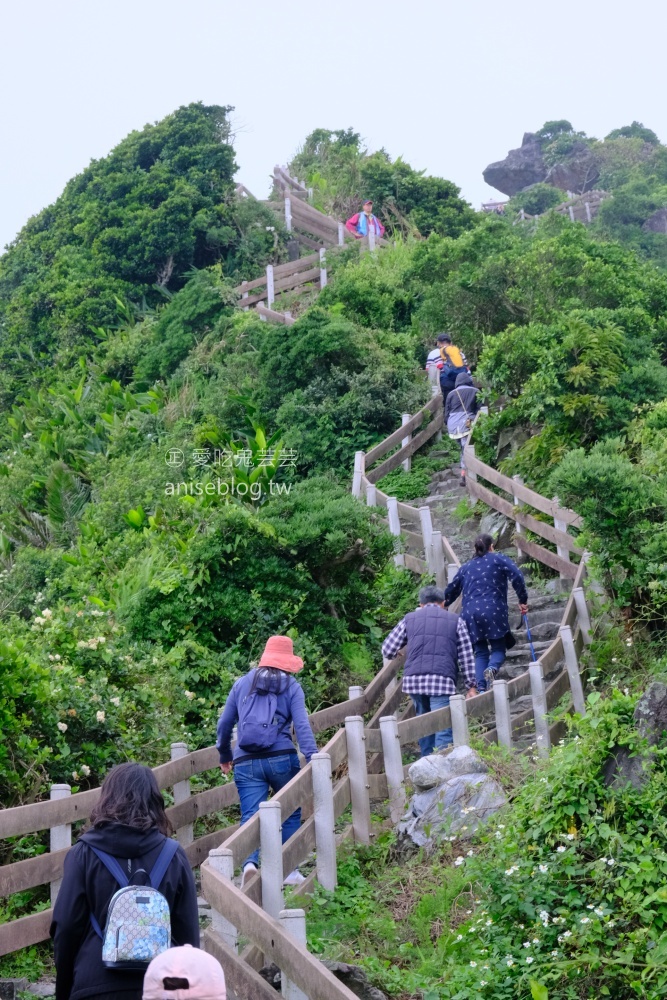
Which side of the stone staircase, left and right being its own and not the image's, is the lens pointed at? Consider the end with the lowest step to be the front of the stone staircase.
front

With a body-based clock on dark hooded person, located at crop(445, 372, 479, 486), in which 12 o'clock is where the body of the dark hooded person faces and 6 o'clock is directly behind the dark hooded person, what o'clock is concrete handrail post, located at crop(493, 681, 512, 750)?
The concrete handrail post is roughly at 6 o'clock from the dark hooded person.

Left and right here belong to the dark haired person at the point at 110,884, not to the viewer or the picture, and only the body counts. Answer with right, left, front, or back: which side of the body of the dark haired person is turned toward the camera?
back

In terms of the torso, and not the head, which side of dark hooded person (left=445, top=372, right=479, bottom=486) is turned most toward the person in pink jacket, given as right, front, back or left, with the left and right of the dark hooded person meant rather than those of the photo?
front

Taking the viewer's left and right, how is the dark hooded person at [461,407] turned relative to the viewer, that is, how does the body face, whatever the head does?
facing away from the viewer

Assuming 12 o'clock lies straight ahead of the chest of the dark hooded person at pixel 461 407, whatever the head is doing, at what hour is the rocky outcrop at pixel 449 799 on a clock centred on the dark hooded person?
The rocky outcrop is roughly at 6 o'clock from the dark hooded person.

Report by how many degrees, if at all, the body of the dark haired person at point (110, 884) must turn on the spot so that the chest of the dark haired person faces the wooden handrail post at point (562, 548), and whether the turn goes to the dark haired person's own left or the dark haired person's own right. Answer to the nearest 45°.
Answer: approximately 45° to the dark haired person's own right

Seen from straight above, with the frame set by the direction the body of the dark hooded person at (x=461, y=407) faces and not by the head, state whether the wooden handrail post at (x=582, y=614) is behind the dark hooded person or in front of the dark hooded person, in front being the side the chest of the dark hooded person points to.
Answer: behind

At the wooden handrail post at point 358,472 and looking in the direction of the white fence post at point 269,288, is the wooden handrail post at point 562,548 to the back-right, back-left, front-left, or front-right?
back-right

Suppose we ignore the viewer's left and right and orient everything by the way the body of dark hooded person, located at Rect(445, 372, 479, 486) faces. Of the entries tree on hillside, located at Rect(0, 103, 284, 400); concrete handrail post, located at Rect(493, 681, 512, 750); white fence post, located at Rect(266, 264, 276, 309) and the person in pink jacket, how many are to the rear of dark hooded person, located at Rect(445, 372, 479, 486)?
1

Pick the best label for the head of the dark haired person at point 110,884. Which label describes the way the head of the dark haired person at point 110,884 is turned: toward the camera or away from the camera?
away from the camera

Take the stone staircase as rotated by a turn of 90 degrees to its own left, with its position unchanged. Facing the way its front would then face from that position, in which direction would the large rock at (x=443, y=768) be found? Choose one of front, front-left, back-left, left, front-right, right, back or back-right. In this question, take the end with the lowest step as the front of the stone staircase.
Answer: right

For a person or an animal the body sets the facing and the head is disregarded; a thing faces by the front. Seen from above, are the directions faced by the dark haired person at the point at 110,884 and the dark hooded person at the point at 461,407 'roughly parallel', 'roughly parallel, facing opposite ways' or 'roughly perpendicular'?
roughly parallel

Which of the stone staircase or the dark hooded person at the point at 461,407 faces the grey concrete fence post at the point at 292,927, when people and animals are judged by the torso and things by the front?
the stone staircase
